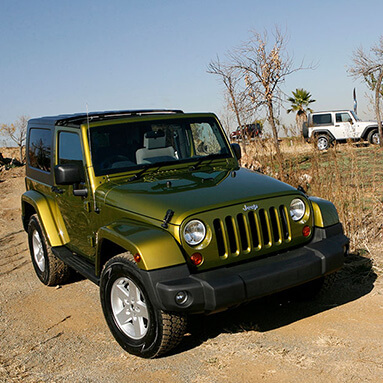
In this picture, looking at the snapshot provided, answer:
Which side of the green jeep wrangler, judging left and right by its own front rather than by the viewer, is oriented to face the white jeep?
left

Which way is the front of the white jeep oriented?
to the viewer's right

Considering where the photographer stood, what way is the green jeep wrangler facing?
facing the viewer and to the right of the viewer

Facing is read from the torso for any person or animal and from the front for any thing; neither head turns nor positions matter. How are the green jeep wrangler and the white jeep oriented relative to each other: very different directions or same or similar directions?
same or similar directions

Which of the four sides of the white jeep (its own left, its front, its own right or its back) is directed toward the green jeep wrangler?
right

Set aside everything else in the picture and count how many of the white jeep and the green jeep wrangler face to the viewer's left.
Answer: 0

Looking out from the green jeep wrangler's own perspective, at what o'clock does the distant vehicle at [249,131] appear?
The distant vehicle is roughly at 8 o'clock from the green jeep wrangler.
